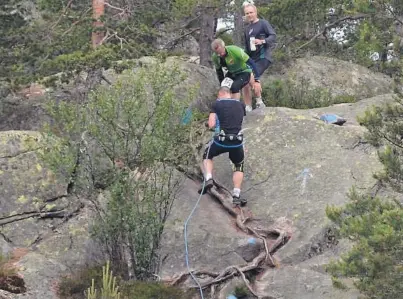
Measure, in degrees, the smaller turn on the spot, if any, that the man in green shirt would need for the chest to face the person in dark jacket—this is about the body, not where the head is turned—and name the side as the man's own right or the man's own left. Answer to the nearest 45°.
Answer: approximately 135° to the man's own right

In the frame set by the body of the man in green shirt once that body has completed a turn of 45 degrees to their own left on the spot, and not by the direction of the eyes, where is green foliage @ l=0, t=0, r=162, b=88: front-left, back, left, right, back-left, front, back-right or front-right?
back-right

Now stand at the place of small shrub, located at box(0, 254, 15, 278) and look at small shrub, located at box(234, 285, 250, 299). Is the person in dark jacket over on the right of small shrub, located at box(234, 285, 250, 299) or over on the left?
left

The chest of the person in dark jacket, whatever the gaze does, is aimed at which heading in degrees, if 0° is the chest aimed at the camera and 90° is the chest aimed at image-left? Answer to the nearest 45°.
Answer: approximately 45°

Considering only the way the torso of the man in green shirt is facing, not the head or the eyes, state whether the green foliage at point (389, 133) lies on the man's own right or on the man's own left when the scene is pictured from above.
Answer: on the man's own left

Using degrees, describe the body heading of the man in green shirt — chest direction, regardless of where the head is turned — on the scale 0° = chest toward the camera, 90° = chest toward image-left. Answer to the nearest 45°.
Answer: approximately 45°

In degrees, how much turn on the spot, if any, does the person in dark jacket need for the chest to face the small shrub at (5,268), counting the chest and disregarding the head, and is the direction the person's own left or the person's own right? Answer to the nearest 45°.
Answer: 0° — they already face it
